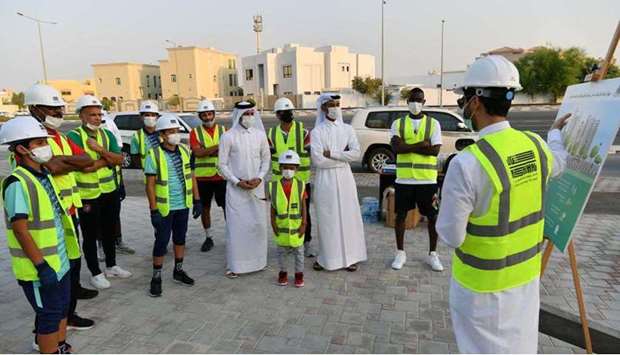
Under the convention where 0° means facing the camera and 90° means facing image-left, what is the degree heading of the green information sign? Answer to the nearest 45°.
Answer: approximately 45°

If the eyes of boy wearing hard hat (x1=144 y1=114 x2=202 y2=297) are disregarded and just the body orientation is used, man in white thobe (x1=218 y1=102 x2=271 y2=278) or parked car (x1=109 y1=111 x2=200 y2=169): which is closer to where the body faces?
the man in white thobe

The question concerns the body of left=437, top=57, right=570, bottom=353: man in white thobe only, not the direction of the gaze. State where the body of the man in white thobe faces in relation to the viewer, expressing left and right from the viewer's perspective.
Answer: facing away from the viewer and to the left of the viewer

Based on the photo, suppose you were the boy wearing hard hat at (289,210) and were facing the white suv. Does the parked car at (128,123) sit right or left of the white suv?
left

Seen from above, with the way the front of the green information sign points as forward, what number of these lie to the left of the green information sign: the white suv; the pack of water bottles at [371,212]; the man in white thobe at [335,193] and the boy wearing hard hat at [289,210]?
0

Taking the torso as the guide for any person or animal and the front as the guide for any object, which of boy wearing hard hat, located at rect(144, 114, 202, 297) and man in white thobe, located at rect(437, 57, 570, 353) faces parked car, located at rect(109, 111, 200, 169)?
the man in white thobe

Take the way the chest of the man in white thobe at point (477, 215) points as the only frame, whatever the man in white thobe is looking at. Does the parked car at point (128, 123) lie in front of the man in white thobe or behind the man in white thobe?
in front

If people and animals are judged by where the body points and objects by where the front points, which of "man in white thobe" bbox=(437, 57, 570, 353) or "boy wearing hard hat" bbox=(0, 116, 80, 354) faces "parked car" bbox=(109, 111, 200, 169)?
the man in white thobe

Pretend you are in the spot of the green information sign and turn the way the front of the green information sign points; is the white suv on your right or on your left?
on your right

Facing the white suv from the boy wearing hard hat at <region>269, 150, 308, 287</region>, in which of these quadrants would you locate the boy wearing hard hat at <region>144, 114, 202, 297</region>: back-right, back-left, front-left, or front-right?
back-left

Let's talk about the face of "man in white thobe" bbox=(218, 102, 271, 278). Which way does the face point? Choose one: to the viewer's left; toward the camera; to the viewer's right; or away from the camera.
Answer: toward the camera

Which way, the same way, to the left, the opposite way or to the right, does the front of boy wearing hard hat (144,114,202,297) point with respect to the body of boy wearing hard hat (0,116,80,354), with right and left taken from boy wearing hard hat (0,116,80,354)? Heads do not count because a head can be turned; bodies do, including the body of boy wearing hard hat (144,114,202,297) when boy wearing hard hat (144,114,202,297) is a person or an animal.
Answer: the same way

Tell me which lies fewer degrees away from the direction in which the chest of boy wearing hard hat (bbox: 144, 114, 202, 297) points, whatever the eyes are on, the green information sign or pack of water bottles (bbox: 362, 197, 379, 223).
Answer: the green information sign

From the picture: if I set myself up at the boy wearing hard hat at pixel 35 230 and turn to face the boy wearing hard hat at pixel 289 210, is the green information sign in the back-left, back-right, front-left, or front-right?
front-right

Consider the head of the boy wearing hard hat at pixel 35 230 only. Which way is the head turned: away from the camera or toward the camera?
toward the camera

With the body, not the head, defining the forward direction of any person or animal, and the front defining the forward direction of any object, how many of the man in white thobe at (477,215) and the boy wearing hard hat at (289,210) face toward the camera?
1

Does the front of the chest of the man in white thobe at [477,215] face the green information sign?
no

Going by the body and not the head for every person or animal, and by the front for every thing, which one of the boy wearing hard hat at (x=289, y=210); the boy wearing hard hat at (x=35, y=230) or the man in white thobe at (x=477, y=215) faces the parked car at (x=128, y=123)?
the man in white thobe

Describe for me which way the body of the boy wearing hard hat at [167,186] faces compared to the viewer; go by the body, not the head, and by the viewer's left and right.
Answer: facing the viewer and to the right of the viewer

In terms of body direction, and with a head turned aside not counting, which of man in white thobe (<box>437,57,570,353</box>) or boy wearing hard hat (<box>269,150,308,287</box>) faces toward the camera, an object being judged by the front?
the boy wearing hard hat

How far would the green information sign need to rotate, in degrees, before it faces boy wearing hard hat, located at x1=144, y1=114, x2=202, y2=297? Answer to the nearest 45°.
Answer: approximately 45° to its right

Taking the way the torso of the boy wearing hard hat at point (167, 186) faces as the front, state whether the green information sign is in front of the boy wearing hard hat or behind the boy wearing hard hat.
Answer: in front
